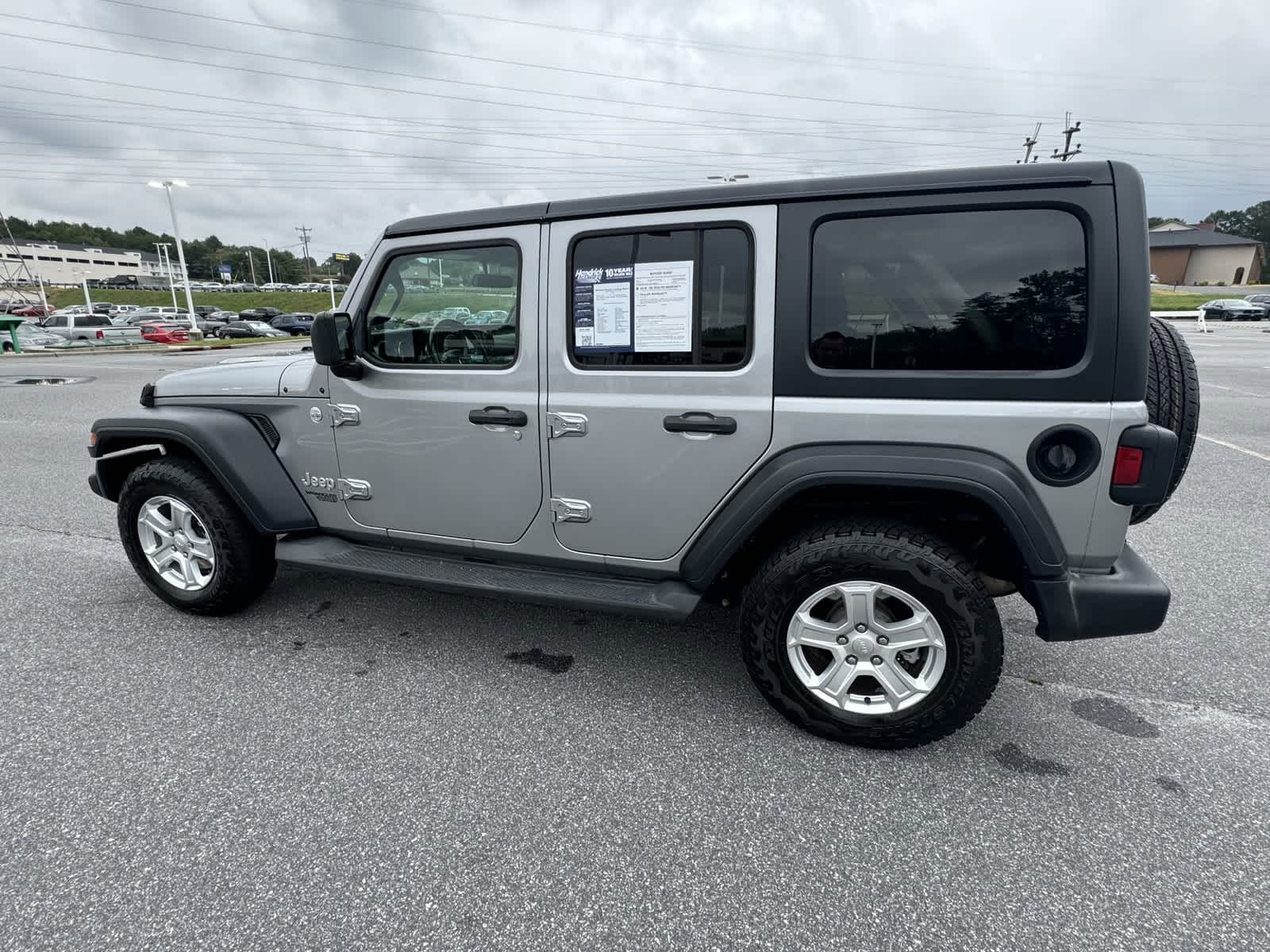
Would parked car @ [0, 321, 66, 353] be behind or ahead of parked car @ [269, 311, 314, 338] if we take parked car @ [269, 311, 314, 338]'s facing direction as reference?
ahead

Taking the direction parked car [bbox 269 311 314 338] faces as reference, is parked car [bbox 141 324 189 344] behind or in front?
in front

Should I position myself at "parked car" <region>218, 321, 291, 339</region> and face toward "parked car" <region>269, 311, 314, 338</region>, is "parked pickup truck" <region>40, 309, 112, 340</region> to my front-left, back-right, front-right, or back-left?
back-left

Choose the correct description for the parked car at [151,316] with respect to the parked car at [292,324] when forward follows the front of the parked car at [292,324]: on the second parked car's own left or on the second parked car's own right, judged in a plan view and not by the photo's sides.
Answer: on the second parked car's own right

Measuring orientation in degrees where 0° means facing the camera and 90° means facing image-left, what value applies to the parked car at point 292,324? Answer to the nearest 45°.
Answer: approximately 45°

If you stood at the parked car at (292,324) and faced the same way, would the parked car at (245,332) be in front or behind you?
in front
